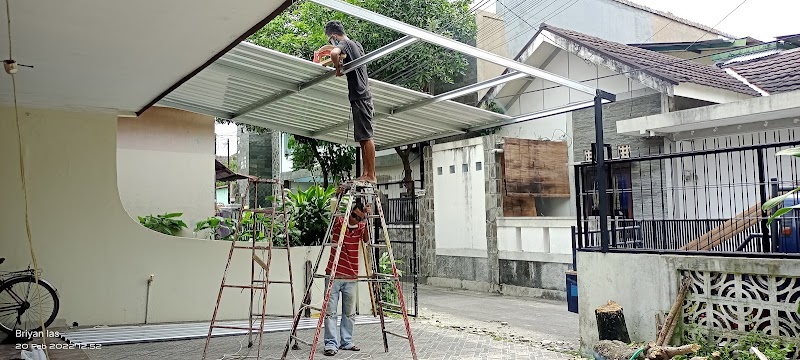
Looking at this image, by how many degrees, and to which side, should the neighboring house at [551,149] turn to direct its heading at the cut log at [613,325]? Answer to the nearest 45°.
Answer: approximately 45° to its left

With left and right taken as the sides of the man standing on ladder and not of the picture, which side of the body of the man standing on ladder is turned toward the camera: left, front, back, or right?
left

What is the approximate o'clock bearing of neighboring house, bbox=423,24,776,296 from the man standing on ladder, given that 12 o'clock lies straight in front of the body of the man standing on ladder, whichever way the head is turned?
The neighboring house is roughly at 4 o'clock from the man standing on ladder.

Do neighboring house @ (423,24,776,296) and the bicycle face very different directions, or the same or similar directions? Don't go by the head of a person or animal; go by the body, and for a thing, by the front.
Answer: same or similar directions

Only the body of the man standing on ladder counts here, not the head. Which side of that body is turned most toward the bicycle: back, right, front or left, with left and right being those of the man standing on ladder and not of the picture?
front

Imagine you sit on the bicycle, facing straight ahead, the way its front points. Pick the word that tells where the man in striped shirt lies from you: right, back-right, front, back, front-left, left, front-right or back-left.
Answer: back-left

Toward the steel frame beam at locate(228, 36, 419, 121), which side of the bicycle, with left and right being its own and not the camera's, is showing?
back

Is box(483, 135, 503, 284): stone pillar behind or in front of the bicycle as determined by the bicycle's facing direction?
behind

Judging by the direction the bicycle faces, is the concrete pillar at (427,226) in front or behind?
behind

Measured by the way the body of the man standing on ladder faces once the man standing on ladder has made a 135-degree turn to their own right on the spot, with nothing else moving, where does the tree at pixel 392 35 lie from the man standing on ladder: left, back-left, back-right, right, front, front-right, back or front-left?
front-left

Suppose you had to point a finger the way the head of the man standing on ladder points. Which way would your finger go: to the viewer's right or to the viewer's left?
to the viewer's left

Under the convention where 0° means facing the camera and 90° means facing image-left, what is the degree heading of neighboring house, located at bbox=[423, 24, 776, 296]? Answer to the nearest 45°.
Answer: approximately 45°

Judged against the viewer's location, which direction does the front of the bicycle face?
facing to the left of the viewer

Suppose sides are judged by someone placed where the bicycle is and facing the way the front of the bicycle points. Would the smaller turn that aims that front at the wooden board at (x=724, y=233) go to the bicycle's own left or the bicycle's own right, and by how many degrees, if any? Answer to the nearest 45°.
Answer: approximately 135° to the bicycle's own left

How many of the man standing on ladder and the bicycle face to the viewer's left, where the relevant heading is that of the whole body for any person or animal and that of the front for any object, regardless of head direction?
2
